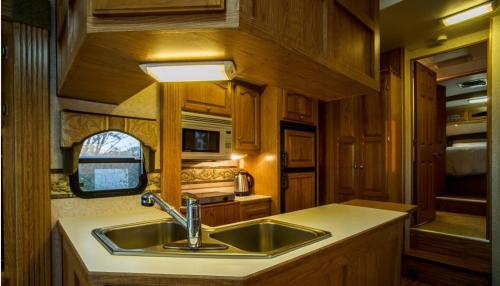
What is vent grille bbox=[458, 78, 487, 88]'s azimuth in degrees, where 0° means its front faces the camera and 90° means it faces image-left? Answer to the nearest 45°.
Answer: approximately 0°
